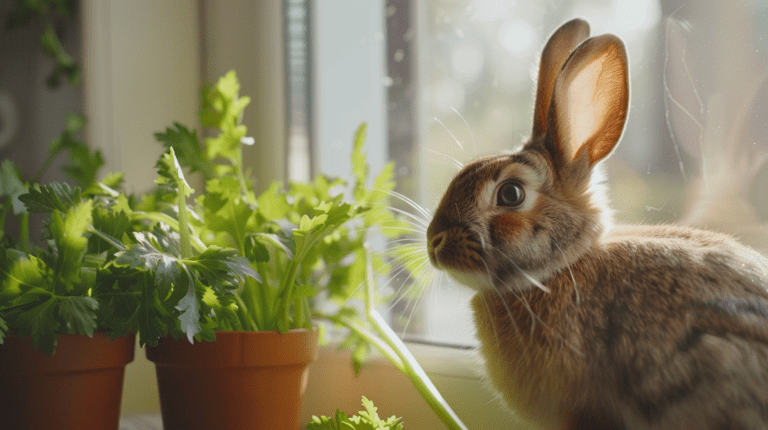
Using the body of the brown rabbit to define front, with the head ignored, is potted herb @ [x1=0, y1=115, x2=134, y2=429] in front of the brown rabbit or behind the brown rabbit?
in front

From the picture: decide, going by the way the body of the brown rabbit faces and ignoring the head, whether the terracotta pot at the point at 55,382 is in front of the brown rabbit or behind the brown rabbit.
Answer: in front

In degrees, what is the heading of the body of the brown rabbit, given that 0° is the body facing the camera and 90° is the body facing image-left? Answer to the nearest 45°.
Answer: approximately 90°
